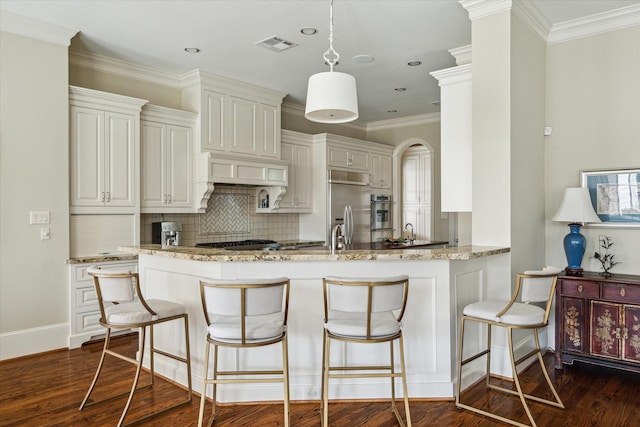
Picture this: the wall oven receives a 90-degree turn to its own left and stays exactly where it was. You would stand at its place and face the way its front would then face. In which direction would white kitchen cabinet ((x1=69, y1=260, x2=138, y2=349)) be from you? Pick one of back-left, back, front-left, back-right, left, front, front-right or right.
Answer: back

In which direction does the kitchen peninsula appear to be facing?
toward the camera

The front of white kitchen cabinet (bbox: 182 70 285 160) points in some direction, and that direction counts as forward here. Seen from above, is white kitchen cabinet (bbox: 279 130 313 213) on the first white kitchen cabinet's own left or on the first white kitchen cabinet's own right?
on the first white kitchen cabinet's own left

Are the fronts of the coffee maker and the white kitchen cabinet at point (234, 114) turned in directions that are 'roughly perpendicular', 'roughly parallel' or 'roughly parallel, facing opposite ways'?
roughly parallel

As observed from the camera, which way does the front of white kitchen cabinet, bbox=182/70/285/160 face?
facing the viewer and to the right of the viewer

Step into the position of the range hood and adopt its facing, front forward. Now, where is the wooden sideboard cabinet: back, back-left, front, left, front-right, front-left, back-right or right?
front

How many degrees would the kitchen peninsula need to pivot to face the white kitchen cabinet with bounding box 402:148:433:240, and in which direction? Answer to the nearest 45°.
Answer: approximately 180°

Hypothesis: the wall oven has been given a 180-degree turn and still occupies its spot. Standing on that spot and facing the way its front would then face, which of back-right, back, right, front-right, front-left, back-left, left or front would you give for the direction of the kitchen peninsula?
back-left

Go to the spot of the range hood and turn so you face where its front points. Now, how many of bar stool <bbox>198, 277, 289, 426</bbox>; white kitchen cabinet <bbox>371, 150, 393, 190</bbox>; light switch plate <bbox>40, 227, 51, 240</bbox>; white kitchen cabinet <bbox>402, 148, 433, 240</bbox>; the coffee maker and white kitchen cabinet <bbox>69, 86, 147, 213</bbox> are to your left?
2

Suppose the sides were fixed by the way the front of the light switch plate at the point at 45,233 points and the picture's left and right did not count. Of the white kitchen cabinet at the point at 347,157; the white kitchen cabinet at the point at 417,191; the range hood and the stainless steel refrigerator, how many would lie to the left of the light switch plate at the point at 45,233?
4

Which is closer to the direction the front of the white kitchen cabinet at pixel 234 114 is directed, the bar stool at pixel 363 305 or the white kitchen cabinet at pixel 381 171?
the bar stool

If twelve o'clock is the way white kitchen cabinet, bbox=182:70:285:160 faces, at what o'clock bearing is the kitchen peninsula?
The kitchen peninsula is roughly at 1 o'clock from the white kitchen cabinet.

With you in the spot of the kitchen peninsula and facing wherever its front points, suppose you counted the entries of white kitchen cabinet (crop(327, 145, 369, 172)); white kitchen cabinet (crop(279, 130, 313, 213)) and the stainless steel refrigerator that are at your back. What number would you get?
3
